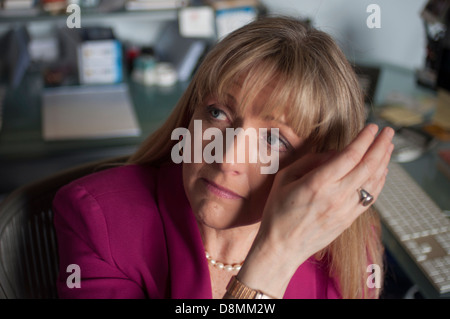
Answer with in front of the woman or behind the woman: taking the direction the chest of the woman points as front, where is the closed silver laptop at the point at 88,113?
behind

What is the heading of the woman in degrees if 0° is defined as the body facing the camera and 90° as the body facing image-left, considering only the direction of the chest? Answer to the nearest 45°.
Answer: approximately 0°

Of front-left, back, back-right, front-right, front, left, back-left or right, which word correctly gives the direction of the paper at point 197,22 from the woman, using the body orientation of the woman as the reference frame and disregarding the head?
back

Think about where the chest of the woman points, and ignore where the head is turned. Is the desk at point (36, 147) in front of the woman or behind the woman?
behind

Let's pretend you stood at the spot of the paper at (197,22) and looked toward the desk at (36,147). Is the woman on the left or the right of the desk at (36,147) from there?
left
